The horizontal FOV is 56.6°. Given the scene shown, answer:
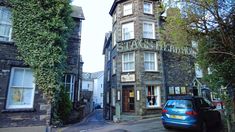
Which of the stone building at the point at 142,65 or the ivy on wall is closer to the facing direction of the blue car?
the stone building

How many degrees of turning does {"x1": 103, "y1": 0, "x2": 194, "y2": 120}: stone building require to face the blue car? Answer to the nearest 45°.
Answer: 0° — it already faces it

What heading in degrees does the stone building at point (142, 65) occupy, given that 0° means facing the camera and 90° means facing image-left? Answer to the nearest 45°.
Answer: approximately 0°

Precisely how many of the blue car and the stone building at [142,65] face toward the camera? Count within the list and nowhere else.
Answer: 1
